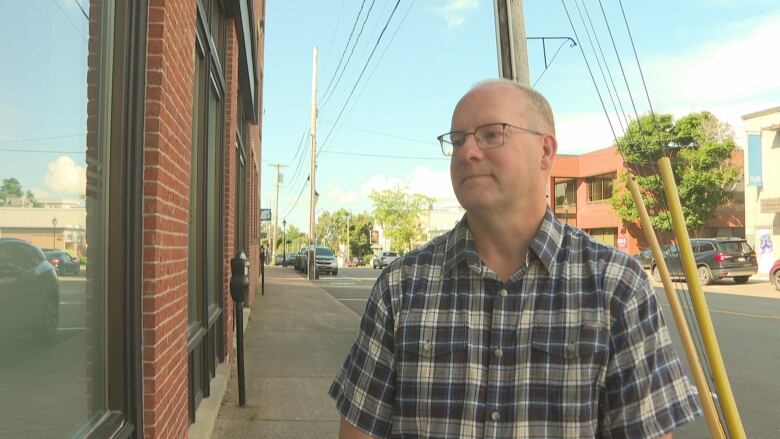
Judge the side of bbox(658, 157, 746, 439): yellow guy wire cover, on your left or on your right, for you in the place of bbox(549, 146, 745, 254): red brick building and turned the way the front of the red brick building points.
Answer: on your left

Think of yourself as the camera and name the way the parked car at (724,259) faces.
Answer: facing away from the viewer and to the left of the viewer

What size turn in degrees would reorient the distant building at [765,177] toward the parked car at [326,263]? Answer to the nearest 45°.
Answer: approximately 45° to its right

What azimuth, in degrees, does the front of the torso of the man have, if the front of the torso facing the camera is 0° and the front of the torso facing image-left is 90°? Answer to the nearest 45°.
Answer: approximately 0°

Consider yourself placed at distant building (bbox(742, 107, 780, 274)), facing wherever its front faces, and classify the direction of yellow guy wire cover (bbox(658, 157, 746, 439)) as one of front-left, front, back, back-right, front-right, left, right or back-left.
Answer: front-left

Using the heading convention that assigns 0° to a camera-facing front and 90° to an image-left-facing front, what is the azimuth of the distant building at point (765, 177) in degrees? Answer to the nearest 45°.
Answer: approximately 45°

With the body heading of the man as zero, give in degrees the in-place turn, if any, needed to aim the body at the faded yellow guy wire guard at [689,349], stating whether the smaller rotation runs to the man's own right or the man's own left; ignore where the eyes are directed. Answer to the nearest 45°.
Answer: approximately 135° to the man's own left

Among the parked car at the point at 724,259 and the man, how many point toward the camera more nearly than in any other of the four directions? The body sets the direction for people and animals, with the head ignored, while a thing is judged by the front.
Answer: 1

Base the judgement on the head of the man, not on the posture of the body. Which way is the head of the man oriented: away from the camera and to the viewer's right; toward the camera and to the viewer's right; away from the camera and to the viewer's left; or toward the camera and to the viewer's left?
toward the camera and to the viewer's left
